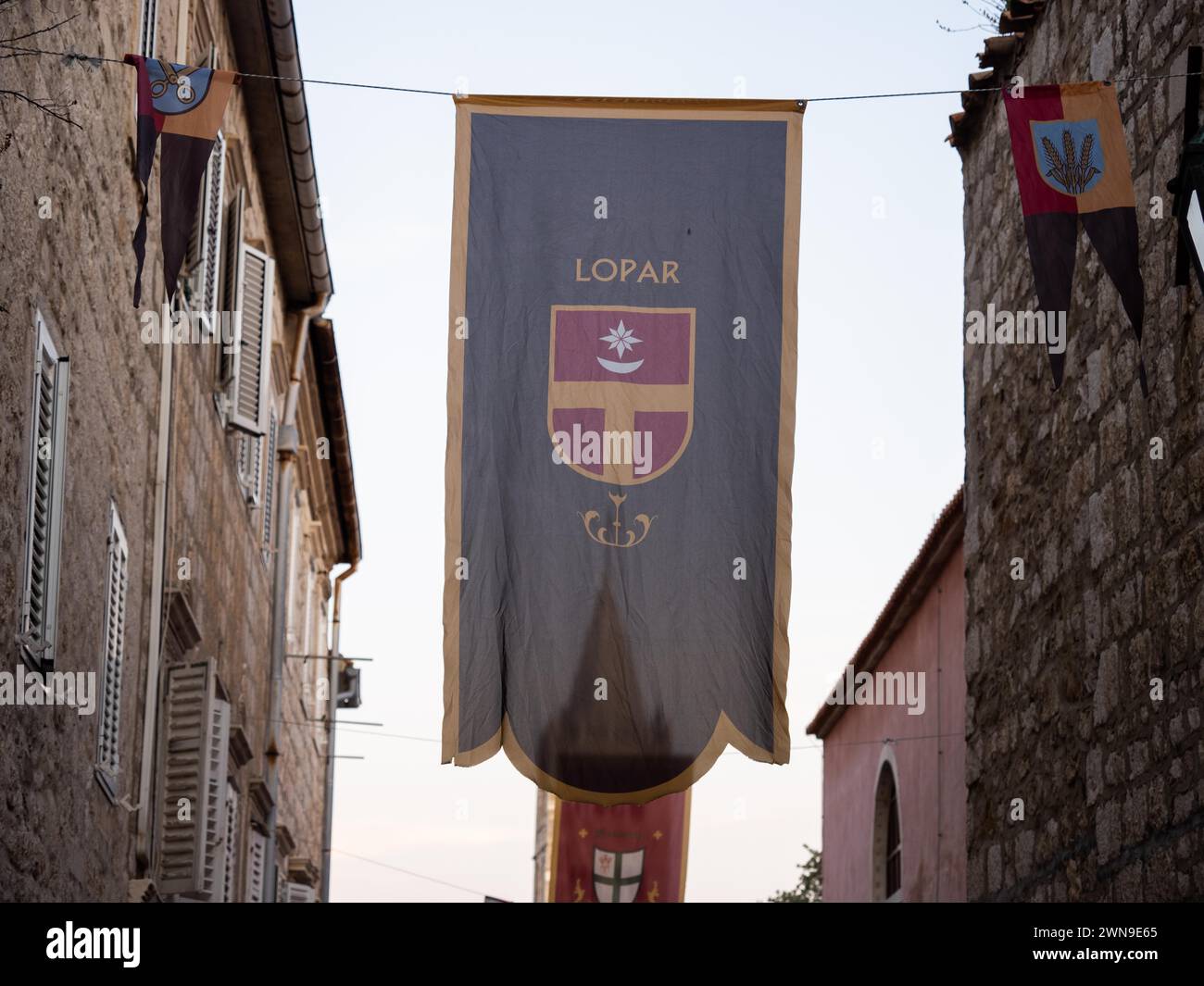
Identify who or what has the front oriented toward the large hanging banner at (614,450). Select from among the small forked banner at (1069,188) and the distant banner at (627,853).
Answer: the distant banner at (627,853)

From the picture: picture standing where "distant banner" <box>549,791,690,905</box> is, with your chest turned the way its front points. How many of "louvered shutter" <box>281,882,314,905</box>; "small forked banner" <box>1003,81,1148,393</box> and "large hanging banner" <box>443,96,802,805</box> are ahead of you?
2

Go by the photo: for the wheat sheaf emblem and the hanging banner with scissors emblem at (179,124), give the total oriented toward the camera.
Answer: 2

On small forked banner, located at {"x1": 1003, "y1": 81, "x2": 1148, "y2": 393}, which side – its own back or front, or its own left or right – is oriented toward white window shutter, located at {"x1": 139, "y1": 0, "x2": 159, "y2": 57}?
right

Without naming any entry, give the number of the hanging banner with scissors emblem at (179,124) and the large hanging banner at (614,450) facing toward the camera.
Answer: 2

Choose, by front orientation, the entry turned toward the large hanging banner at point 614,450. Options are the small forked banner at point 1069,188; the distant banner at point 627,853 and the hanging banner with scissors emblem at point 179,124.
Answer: the distant banner at point 627,853

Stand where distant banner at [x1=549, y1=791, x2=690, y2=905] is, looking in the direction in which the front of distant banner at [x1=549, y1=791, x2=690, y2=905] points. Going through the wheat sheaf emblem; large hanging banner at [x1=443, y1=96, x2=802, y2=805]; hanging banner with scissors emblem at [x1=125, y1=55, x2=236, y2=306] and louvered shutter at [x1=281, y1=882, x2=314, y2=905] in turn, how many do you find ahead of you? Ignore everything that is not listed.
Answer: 3

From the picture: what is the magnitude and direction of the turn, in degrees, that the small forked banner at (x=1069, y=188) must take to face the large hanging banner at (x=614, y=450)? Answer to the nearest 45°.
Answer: approximately 90° to its right

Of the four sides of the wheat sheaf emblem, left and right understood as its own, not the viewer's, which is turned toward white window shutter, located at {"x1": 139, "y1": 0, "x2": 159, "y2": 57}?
right

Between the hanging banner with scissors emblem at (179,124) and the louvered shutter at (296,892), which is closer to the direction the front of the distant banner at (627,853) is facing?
the hanging banner with scissors emblem

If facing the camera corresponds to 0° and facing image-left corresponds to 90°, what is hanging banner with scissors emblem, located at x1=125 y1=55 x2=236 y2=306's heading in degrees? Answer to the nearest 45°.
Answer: approximately 0°
